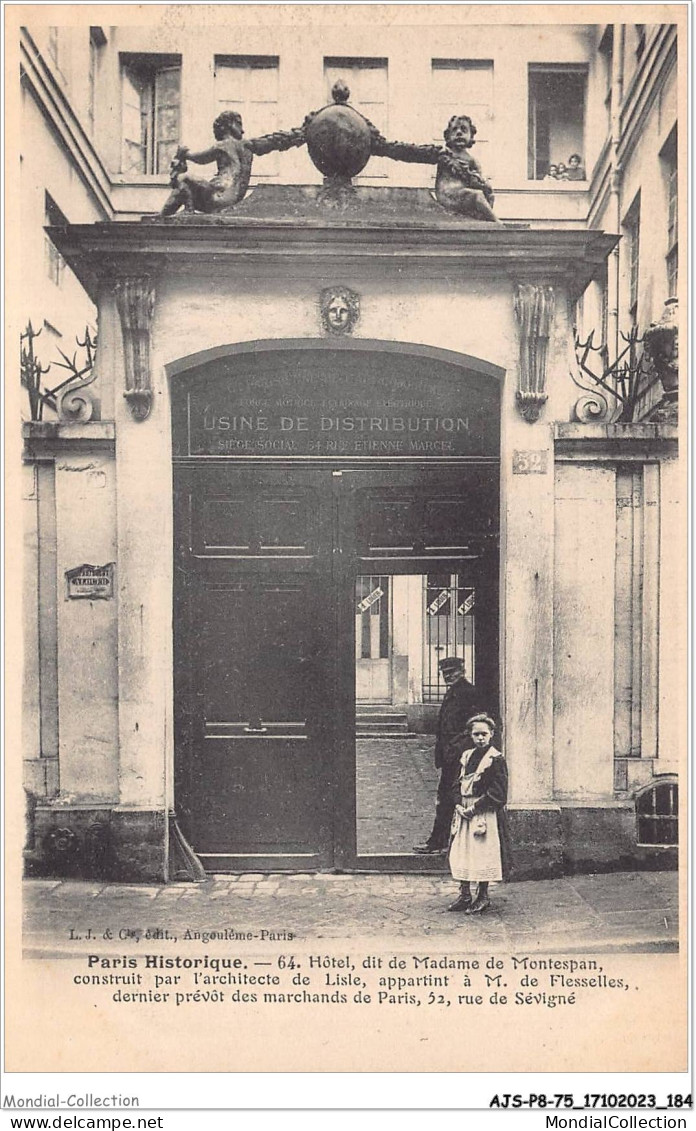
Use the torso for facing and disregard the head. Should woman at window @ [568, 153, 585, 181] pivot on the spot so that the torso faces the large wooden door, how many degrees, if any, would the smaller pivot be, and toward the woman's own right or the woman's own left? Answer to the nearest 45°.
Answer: approximately 45° to the woman's own right

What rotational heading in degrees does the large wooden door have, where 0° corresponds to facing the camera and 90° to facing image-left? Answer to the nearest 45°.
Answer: approximately 0°

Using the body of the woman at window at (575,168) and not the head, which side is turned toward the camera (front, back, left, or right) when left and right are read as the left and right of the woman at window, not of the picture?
front
